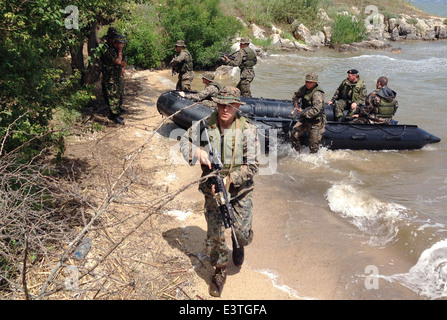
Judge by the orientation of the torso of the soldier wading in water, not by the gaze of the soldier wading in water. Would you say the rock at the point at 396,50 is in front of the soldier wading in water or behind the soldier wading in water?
behind

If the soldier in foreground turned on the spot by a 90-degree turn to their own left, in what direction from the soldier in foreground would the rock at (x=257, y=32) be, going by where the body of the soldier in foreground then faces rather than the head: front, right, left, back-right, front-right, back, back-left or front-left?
left

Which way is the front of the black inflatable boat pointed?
to the viewer's left

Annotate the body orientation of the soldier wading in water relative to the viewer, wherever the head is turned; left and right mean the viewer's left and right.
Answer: facing the viewer and to the left of the viewer

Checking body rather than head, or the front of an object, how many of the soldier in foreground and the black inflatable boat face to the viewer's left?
1

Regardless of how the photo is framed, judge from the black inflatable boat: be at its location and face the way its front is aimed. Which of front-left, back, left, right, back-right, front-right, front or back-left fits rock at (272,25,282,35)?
right

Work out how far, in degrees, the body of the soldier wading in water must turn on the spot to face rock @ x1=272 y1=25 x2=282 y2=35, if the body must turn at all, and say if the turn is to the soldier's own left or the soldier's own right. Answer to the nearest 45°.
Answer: approximately 135° to the soldier's own right

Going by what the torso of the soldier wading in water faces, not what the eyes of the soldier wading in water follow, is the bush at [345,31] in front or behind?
behind

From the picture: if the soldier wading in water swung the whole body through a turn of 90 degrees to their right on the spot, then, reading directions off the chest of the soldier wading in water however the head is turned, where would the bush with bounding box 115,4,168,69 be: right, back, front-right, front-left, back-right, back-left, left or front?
front

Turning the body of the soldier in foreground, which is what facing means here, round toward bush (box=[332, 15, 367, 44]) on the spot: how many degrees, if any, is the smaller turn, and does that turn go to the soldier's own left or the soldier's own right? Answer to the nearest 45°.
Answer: approximately 180°

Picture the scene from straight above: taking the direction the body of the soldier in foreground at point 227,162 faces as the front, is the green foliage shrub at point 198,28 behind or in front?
behind

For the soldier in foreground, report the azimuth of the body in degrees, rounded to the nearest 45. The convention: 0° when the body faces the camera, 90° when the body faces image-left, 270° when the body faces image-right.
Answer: approximately 0°
